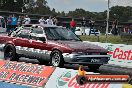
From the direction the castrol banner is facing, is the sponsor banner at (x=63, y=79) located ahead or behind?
ahead

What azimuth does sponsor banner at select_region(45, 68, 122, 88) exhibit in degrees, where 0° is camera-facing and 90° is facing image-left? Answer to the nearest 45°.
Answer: approximately 0°

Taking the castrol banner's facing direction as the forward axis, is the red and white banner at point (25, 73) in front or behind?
in front

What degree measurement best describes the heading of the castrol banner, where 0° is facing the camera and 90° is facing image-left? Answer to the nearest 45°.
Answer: approximately 0°

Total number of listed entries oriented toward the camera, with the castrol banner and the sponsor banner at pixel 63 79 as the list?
2

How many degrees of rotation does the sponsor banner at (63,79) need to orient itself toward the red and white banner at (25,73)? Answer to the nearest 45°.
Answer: approximately 135° to its right
